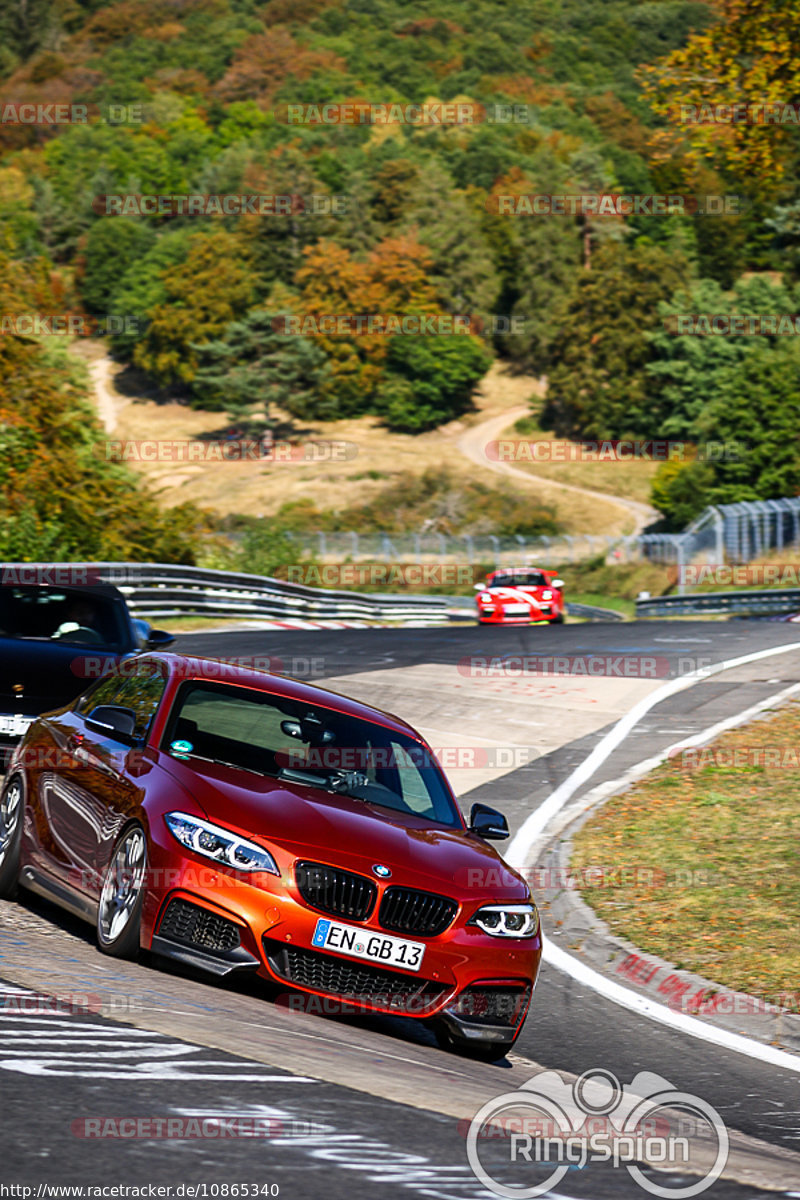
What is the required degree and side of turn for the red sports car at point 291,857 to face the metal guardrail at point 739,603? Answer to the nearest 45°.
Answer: approximately 135° to its left

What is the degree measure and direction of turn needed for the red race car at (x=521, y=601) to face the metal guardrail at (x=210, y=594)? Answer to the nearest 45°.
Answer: approximately 45° to its right

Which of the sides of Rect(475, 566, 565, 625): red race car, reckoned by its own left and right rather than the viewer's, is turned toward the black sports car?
front

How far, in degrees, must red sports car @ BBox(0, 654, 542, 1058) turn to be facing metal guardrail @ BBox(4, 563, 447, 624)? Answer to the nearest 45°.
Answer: approximately 135° to its left

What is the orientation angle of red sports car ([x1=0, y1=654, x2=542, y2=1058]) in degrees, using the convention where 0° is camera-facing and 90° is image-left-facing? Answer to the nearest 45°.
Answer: approximately 315°

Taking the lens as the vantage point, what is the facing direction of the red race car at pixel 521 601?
facing the viewer

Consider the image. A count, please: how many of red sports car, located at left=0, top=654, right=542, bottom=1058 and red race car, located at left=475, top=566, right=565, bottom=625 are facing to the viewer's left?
0

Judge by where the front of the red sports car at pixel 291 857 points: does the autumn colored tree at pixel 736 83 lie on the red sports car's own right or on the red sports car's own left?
on the red sports car's own left

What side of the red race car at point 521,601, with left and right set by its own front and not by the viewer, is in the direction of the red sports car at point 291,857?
front

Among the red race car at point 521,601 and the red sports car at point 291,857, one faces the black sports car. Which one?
the red race car at point 521,601
